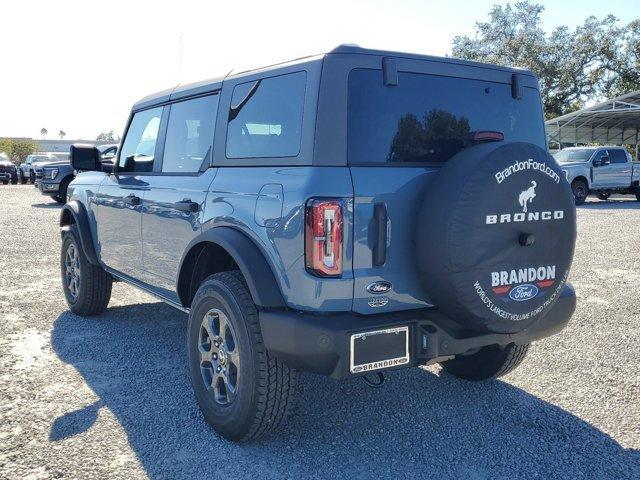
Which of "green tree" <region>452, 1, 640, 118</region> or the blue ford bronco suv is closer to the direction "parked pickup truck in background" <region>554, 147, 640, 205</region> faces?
the blue ford bronco suv

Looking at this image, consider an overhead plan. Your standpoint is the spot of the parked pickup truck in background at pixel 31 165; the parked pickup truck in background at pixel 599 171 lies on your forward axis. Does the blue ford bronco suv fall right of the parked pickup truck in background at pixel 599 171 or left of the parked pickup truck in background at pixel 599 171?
right

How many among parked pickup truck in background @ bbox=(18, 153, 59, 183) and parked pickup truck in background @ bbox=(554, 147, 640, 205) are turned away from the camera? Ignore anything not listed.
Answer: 0

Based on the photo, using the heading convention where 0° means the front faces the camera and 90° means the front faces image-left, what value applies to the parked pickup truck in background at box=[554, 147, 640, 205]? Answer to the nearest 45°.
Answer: approximately 45°

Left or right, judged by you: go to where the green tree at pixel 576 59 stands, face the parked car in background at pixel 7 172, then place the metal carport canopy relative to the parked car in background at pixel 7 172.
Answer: left

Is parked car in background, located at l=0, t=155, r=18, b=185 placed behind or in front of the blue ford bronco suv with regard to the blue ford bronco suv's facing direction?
in front

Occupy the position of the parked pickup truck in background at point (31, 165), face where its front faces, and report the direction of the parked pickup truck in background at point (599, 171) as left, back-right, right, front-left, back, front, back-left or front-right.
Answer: left

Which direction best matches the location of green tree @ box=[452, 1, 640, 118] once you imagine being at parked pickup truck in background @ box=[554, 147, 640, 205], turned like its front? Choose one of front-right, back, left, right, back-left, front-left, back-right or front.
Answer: back-right

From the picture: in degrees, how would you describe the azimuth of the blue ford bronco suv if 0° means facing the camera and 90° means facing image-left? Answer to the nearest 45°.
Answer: approximately 135°
